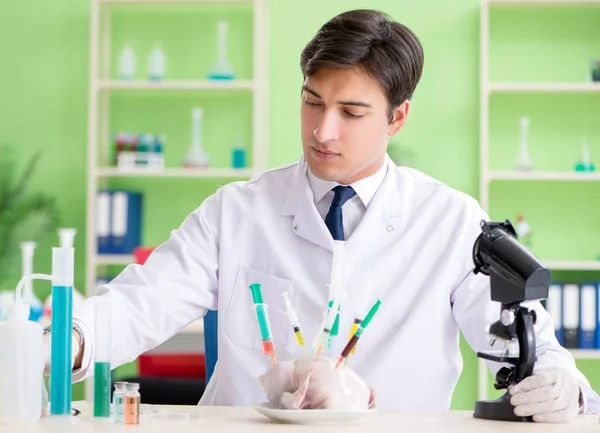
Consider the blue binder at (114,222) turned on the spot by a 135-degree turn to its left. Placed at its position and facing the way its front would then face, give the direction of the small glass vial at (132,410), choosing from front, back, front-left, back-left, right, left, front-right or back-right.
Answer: back-right

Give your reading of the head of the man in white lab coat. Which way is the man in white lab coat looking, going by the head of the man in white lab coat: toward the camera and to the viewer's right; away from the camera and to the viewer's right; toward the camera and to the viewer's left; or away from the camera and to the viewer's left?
toward the camera and to the viewer's left

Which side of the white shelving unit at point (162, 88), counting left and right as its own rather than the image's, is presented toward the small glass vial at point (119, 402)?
front

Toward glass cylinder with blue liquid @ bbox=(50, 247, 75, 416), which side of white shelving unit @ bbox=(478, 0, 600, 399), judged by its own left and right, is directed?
front

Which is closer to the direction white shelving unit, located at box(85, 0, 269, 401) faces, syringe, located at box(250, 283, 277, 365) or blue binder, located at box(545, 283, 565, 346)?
the syringe

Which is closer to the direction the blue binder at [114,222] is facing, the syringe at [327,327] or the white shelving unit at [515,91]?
the syringe

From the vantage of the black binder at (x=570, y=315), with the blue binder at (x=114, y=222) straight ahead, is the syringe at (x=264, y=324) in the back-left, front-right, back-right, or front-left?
front-left

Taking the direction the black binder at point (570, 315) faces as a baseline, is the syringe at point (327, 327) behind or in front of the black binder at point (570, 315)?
in front

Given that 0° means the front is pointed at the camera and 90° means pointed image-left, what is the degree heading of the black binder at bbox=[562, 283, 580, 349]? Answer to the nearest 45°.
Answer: approximately 0°

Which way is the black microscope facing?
to the viewer's left

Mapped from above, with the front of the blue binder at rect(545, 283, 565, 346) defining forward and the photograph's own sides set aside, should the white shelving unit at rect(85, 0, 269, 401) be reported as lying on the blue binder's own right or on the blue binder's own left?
on the blue binder's own right

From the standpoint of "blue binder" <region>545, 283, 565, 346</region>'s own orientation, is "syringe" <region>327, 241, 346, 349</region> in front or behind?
in front

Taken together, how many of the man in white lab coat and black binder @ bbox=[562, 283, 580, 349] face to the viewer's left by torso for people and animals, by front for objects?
0

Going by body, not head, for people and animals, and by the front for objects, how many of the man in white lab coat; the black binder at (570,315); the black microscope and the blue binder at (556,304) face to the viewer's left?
1

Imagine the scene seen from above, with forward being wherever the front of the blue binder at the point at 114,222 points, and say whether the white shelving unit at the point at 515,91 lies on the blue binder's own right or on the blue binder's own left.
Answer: on the blue binder's own left

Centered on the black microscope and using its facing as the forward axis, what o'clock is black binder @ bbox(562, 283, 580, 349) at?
The black binder is roughly at 3 o'clock from the black microscope.

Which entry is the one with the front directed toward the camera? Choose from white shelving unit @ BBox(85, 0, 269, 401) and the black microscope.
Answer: the white shelving unit

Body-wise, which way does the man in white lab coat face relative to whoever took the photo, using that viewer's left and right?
facing the viewer

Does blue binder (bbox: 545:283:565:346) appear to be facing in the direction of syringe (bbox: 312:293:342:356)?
yes
